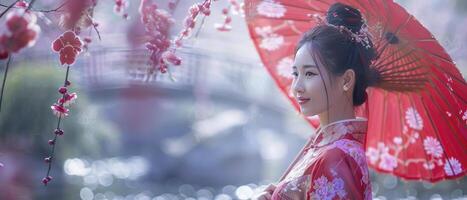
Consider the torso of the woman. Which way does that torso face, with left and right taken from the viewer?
facing to the left of the viewer
